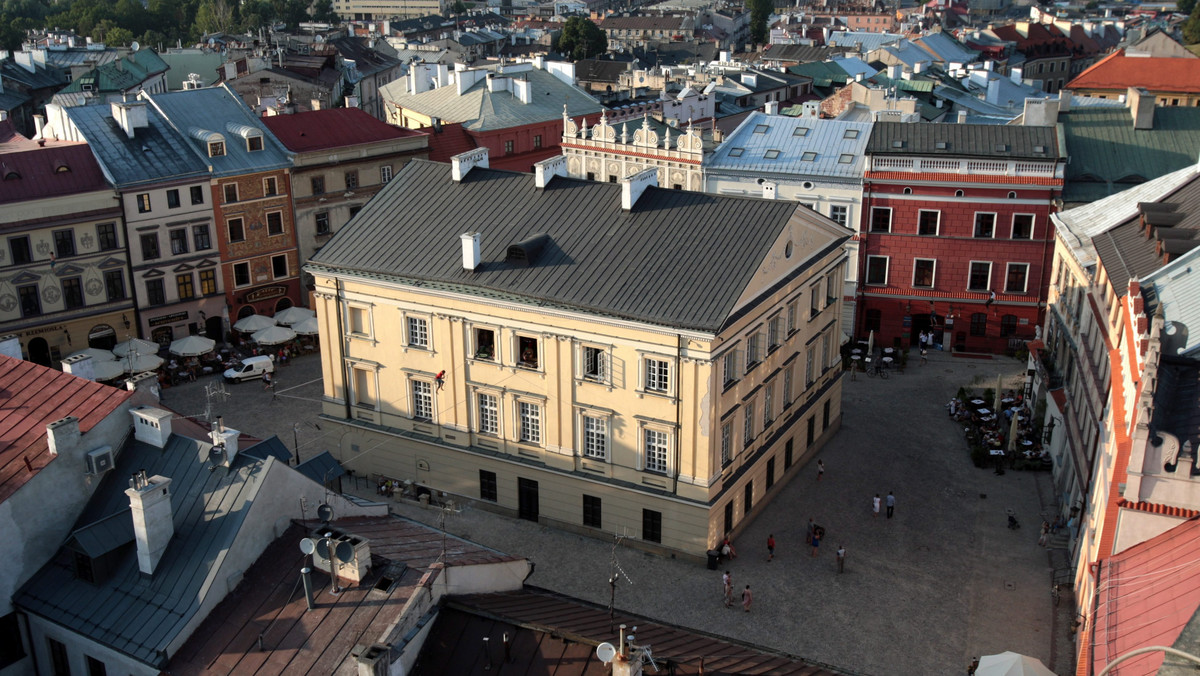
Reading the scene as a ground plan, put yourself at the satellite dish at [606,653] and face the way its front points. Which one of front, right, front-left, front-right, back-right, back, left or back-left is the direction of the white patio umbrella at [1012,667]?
back-left

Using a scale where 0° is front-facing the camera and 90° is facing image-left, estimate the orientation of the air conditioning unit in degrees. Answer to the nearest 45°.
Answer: approximately 315°

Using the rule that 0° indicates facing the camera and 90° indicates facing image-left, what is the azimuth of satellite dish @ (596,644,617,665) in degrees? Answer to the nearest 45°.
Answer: approximately 0°

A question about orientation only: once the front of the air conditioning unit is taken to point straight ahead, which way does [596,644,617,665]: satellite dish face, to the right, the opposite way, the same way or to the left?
to the right

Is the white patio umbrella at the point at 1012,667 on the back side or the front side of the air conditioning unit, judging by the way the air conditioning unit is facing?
on the front side

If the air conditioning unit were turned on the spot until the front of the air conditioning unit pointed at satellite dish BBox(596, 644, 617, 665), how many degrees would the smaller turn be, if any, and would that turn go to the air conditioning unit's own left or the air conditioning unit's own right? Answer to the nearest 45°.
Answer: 0° — it already faces it

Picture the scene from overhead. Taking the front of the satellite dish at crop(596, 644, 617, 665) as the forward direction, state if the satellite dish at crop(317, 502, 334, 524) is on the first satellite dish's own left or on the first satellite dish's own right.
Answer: on the first satellite dish's own right

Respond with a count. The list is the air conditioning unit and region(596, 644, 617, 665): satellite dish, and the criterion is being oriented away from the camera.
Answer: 0
